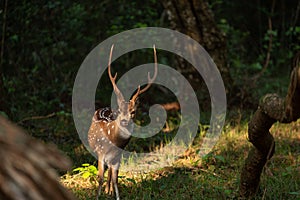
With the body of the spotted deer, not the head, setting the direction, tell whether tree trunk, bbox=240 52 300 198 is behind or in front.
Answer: in front

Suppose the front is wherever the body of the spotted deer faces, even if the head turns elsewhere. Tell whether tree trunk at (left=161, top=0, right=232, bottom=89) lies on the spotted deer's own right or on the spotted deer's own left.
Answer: on the spotted deer's own left

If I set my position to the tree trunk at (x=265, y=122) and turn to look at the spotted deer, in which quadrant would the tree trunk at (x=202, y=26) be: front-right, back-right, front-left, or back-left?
front-right

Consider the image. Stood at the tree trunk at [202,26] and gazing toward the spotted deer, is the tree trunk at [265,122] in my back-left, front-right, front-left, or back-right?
front-left

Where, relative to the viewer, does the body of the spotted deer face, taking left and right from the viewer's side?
facing the viewer and to the right of the viewer
